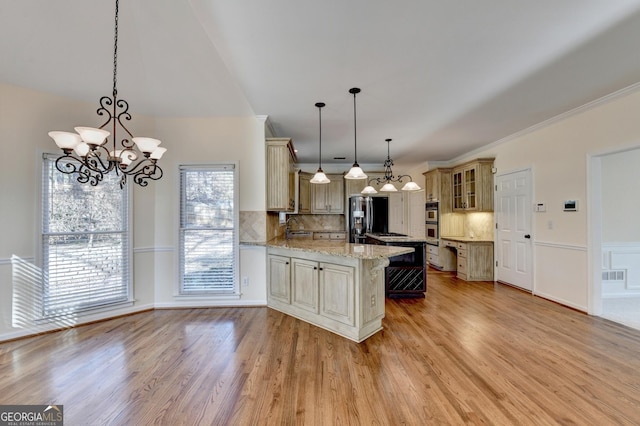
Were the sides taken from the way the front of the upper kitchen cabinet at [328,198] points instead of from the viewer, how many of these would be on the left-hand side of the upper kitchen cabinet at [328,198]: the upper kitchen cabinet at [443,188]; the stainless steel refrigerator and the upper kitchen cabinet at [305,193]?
2

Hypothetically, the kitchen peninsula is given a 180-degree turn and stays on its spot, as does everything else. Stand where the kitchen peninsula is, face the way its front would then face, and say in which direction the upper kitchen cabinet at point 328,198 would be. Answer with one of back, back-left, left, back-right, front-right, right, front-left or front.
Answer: front-left

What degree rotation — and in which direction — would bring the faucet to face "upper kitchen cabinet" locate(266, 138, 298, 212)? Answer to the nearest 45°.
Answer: approximately 90° to its right

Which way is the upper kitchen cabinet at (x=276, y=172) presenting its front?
to the viewer's right

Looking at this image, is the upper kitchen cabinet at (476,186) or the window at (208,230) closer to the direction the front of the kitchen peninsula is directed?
the window

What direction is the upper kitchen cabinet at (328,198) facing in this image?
toward the camera

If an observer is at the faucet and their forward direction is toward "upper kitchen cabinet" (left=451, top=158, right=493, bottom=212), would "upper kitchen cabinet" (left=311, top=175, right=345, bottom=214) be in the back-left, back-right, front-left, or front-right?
front-left

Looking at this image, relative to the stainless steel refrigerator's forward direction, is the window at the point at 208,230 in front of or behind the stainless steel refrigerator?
in front

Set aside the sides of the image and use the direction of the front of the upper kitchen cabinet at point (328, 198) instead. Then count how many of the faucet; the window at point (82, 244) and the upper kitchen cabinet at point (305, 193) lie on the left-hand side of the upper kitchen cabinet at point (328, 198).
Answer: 0

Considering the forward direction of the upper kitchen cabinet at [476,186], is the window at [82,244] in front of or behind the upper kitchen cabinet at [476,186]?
in front

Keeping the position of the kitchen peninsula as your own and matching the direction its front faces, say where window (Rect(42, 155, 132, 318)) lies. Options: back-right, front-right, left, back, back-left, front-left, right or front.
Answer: front-right

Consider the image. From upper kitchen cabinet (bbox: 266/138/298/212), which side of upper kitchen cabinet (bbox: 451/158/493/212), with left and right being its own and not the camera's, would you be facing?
front

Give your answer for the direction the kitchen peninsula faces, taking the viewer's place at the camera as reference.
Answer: facing the viewer and to the left of the viewer
